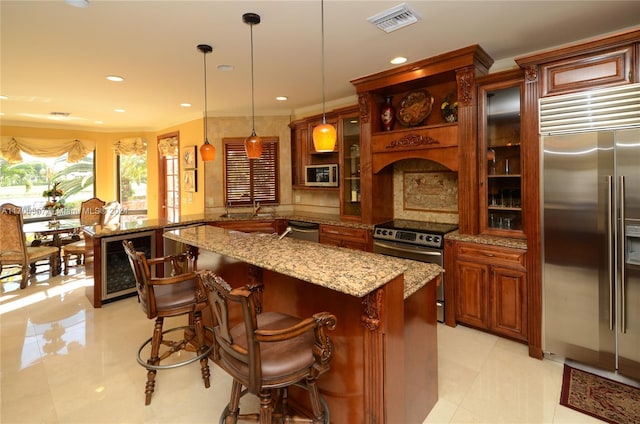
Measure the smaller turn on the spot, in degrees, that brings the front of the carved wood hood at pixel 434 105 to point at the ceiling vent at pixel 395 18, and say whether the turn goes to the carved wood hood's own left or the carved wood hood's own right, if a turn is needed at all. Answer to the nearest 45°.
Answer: approximately 45° to the carved wood hood's own left

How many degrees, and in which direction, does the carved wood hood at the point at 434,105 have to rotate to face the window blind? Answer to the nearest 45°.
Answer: approximately 90° to its right

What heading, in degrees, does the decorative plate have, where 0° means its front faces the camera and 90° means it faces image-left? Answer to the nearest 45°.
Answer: approximately 45°

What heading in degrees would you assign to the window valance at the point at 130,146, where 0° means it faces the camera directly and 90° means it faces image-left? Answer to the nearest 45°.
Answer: approximately 0°

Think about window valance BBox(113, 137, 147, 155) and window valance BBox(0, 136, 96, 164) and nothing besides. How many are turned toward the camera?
2

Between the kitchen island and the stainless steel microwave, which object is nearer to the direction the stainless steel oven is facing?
the kitchen island

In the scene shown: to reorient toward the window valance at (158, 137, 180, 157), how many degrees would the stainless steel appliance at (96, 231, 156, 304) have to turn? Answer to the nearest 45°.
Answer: approximately 135° to its left

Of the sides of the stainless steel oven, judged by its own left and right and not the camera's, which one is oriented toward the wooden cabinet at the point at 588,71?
left

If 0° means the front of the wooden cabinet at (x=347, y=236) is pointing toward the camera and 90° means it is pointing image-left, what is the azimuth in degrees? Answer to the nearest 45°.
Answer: approximately 45°

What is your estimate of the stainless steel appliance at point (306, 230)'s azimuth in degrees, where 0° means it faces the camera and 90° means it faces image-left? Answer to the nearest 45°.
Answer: approximately 45°

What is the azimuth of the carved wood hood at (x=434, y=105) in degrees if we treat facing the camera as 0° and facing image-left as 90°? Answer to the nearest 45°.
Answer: approximately 45°
